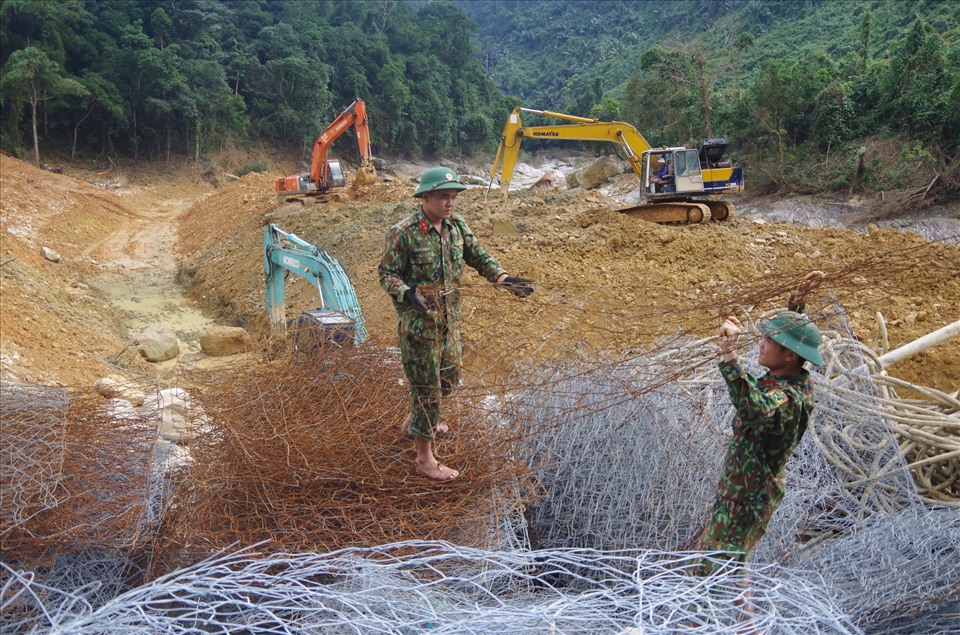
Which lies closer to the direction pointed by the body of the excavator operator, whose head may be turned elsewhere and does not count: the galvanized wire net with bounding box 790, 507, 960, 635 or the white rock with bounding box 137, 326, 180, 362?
the white rock

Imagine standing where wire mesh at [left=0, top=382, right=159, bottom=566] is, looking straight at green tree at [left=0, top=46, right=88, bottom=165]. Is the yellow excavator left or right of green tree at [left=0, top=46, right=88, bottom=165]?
right

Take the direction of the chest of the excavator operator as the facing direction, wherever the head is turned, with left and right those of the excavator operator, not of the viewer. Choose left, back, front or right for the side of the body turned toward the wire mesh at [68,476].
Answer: left

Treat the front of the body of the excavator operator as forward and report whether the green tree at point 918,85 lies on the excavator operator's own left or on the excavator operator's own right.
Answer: on the excavator operator's own right

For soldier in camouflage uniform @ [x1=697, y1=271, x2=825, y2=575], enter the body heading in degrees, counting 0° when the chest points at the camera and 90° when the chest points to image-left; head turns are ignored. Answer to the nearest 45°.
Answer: approximately 90°

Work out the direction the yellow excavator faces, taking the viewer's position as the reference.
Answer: facing to the left of the viewer

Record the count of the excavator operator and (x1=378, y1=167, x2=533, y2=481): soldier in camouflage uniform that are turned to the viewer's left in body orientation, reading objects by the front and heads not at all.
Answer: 1

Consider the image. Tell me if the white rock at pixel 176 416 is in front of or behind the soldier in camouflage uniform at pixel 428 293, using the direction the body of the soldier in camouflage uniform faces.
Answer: behind

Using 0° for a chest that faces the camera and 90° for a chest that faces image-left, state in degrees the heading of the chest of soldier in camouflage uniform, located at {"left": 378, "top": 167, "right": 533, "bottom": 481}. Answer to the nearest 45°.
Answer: approximately 315°

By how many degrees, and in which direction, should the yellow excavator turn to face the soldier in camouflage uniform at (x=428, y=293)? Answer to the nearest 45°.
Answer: approximately 90° to its left

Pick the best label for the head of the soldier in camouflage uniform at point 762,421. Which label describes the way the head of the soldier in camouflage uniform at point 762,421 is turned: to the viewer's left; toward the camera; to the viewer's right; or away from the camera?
to the viewer's left

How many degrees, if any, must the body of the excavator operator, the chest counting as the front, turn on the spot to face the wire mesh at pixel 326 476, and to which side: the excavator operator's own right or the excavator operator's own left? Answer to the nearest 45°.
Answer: approximately 90° to the excavator operator's own left

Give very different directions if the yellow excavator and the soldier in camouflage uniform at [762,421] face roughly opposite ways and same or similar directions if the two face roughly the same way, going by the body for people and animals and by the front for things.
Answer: same or similar directions

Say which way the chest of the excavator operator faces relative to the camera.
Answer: to the viewer's left

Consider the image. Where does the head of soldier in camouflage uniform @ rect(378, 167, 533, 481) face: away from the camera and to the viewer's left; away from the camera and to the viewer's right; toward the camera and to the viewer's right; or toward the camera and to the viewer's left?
toward the camera and to the viewer's right

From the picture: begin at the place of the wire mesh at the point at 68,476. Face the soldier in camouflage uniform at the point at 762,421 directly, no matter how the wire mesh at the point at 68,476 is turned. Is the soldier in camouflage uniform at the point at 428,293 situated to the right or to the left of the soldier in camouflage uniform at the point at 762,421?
left
